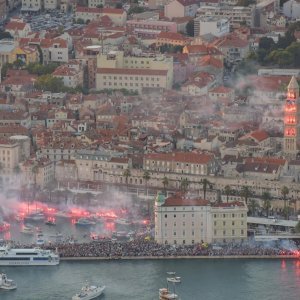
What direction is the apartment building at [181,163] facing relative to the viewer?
toward the camera

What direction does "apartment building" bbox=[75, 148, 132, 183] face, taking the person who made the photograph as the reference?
facing the viewer

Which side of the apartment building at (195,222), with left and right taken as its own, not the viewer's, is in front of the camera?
front

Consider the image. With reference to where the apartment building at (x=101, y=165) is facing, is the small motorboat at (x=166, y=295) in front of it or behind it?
in front

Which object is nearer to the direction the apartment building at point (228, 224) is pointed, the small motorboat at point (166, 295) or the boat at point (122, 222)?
the small motorboat

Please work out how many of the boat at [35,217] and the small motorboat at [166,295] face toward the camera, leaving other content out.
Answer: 0
